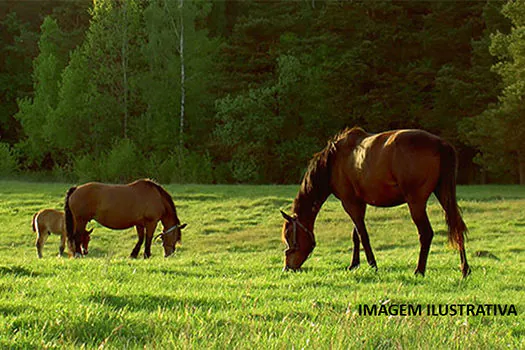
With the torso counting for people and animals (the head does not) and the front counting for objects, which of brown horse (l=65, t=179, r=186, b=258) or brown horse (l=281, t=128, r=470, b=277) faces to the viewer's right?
brown horse (l=65, t=179, r=186, b=258)

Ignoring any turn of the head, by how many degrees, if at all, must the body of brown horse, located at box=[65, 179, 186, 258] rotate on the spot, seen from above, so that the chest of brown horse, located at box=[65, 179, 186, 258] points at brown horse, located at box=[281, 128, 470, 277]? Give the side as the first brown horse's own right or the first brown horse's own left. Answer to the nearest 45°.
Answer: approximately 45° to the first brown horse's own right

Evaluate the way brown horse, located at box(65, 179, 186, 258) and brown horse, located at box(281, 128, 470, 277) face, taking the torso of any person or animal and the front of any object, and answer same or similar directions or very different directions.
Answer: very different directions

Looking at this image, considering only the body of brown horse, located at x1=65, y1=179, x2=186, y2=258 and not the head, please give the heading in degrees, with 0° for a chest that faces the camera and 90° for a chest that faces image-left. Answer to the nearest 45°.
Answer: approximately 270°

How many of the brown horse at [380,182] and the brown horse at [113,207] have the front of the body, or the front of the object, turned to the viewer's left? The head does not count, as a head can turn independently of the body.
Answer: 1

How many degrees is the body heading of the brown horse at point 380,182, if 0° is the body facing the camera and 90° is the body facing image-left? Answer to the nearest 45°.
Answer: approximately 90°

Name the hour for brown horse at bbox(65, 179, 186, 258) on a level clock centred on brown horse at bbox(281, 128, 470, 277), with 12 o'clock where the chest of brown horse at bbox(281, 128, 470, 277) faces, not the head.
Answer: brown horse at bbox(65, 179, 186, 258) is roughly at 1 o'clock from brown horse at bbox(281, 128, 470, 277).
